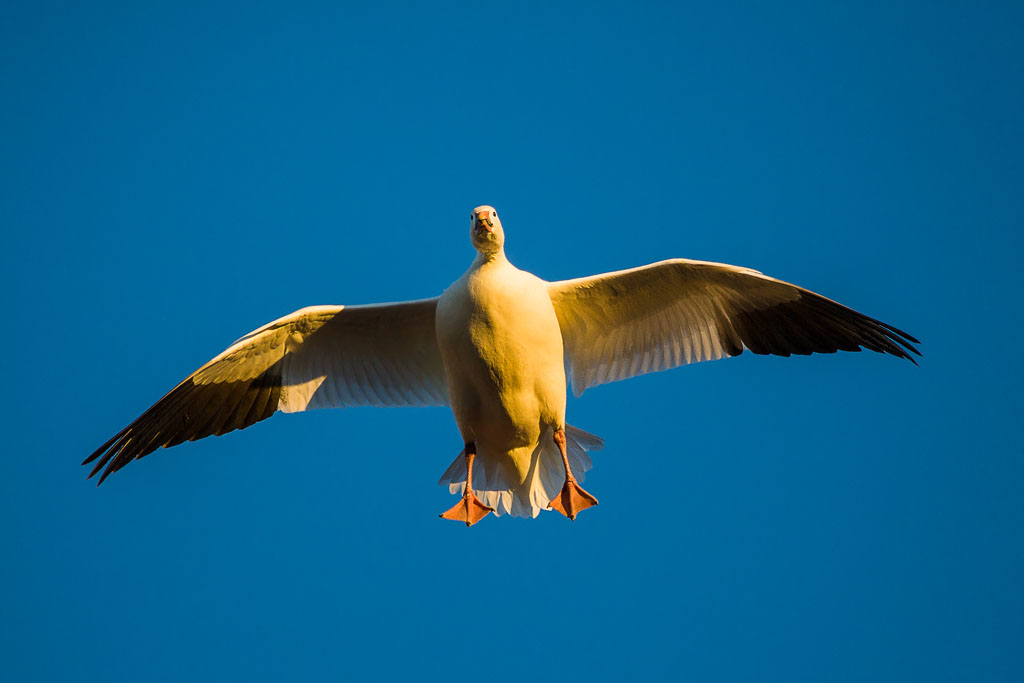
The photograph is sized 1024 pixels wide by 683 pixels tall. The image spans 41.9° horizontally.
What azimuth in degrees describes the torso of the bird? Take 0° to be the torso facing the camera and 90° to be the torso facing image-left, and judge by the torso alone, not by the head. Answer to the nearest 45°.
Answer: approximately 0°
